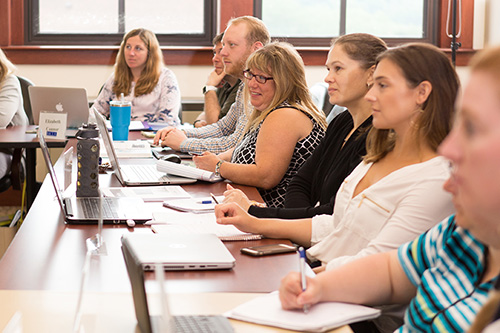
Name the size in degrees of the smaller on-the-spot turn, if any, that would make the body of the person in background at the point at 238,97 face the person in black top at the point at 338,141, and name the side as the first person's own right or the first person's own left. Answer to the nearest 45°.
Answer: approximately 90° to the first person's own left

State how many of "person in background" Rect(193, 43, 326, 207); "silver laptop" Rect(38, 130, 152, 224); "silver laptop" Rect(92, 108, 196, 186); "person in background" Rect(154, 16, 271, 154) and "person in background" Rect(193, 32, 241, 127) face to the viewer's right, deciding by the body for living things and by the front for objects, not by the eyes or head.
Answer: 2

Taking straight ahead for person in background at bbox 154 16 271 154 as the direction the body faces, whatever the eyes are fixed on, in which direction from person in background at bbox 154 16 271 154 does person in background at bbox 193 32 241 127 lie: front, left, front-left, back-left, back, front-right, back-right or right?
right

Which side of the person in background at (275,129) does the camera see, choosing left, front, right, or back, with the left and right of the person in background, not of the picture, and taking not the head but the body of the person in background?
left

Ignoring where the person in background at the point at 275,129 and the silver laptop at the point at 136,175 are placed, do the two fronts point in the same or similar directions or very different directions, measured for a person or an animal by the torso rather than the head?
very different directions

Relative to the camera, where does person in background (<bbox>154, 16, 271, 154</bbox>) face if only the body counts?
to the viewer's left

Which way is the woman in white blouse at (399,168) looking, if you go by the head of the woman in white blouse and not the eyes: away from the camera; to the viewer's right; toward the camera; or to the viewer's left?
to the viewer's left

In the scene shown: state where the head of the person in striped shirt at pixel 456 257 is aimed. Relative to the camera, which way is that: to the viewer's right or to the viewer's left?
to the viewer's left

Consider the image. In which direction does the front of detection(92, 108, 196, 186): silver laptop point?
to the viewer's right

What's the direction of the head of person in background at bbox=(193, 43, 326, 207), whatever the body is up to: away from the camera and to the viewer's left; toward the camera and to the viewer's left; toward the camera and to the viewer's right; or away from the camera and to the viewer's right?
toward the camera and to the viewer's left

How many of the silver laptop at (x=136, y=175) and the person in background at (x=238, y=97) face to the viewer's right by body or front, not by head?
1

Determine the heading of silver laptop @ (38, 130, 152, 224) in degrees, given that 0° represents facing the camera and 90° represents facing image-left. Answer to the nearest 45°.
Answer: approximately 270°
